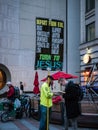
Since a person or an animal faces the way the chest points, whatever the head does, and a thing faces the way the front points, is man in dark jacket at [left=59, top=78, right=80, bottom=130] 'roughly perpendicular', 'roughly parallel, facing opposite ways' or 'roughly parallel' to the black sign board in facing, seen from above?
roughly perpendicular

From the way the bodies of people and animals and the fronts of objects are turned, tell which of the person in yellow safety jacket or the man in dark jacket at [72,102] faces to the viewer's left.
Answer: the man in dark jacket

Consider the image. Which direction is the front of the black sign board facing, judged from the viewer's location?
facing the viewer

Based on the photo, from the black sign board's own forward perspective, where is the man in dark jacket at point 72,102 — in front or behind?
in front

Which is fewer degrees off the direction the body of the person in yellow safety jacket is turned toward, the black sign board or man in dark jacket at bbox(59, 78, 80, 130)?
the man in dark jacket

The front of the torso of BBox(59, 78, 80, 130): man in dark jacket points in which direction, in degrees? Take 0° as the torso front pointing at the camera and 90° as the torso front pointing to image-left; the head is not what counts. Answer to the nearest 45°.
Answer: approximately 90°
